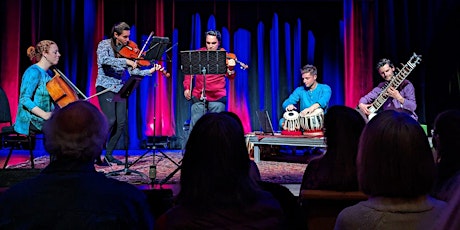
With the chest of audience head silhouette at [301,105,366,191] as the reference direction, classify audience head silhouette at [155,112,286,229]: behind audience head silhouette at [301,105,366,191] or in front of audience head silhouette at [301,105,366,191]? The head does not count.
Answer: behind

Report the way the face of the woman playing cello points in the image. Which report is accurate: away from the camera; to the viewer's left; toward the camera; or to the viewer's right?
to the viewer's right

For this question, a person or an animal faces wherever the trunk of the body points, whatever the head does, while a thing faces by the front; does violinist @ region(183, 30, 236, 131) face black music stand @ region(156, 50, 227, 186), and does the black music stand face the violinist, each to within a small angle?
yes

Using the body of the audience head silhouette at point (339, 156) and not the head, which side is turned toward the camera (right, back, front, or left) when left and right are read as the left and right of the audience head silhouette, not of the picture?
back

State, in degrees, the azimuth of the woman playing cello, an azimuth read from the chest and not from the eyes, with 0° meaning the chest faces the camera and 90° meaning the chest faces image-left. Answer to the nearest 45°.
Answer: approximately 270°

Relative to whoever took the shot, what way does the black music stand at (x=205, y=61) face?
facing away from the viewer

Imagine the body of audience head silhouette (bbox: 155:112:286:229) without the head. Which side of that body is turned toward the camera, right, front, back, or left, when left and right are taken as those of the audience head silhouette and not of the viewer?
back

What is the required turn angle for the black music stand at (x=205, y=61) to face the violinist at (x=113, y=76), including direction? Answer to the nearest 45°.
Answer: approximately 45° to its left
